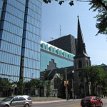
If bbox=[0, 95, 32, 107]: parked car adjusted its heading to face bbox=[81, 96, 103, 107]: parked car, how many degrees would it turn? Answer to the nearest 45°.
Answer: approximately 135° to its left

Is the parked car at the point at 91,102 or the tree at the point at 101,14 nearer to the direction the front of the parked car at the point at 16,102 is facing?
the tree

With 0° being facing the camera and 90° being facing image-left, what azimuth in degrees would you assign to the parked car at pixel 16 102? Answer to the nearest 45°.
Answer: approximately 45°
